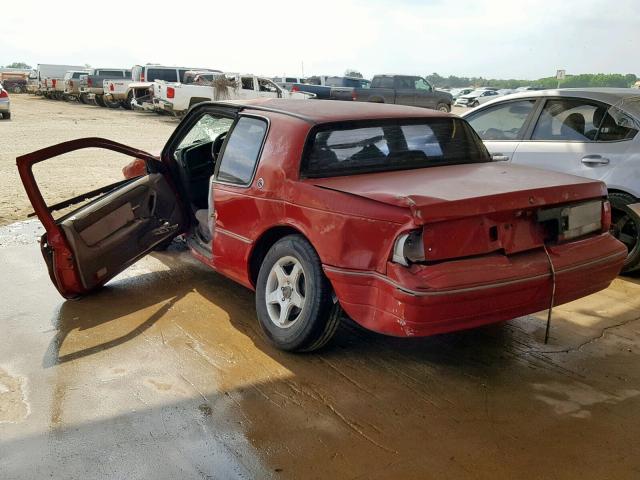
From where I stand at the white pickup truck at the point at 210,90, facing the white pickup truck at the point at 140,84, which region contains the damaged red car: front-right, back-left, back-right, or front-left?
back-left

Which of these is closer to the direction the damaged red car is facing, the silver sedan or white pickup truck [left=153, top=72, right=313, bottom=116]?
the white pickup truck

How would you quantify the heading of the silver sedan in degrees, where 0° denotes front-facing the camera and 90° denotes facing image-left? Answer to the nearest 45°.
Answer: approximately 90°

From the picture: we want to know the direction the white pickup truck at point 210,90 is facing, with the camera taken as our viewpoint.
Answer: facing away from the viewer and to the right of the viewer

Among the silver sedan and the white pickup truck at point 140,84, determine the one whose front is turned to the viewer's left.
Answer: the silver sedan

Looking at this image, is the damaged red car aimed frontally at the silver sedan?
no

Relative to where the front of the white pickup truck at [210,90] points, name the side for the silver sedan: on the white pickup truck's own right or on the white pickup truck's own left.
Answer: on the white pickup truck's own right

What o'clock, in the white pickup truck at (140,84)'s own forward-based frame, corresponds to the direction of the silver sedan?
The silver sedan is roughly at 4 o'clock from the white pickup truck.

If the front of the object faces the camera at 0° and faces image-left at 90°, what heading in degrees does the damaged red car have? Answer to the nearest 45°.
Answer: approximately 135°

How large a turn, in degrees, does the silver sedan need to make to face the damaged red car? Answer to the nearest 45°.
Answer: approximately 45° to its left

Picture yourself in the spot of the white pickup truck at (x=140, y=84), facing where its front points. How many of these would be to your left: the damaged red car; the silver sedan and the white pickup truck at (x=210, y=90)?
0

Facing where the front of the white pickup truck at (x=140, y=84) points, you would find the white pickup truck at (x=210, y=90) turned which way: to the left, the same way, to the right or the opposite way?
the same way

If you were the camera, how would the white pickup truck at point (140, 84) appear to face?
facing away from the viewer and to the right of the viewer

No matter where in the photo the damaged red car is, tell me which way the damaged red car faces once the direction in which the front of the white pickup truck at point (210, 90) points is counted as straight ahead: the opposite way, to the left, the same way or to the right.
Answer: to the left

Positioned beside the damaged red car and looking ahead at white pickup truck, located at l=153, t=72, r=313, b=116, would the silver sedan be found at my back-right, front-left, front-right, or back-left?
front-right

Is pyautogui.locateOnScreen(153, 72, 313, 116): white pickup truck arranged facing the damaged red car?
no

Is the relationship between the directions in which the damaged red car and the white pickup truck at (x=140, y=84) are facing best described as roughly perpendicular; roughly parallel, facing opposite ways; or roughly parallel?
roughly perpendicular
